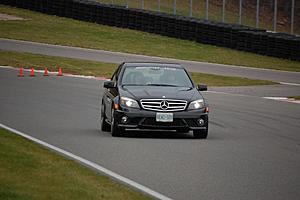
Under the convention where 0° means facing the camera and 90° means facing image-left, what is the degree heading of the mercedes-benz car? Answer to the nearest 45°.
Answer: approximately 0°
